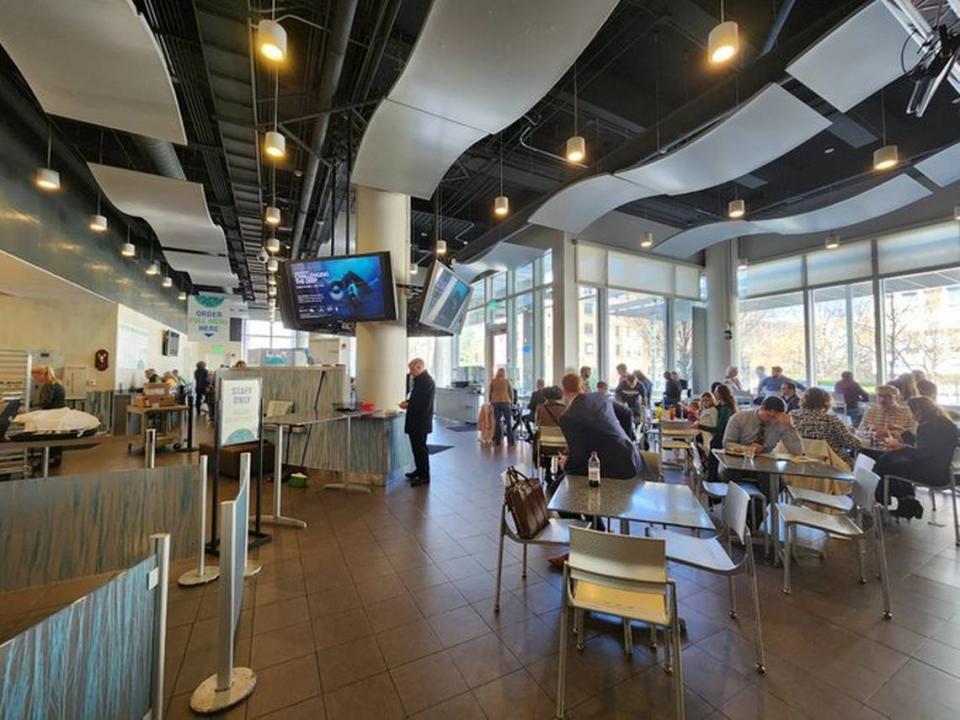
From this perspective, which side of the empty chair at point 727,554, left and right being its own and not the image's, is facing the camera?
left

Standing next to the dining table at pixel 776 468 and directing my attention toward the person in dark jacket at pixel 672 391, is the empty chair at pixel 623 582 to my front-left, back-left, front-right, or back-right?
back-left

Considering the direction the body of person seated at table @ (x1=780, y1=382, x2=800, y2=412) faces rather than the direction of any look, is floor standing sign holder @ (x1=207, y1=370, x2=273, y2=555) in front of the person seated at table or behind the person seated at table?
in front

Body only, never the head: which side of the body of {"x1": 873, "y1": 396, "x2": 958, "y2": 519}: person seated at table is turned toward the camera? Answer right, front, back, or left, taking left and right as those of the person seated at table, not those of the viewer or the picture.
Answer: left

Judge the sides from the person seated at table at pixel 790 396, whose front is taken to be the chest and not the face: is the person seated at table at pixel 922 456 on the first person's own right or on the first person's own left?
on the first person's own left

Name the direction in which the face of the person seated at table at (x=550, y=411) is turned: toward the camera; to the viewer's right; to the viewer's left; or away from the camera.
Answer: away from the camera

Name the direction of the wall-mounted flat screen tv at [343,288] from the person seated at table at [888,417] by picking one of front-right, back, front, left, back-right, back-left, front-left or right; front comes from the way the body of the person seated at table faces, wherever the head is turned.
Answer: front-right

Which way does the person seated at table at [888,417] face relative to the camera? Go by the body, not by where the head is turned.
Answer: toward the camera

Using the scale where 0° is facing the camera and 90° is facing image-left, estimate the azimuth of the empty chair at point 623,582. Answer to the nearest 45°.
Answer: approximately 180°

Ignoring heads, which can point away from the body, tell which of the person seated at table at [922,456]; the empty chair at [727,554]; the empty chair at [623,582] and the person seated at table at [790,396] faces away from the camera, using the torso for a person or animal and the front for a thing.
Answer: the empty chair at [623,582]

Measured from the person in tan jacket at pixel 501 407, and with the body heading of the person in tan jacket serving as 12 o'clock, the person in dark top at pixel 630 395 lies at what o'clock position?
The person in dark top is roughly at 4 o'clock from the person in tan jacket.

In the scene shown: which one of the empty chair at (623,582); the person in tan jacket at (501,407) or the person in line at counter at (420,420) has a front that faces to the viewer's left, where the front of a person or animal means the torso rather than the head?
the person in line at counter at (420,420)

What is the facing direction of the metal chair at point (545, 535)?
to the viewer's right

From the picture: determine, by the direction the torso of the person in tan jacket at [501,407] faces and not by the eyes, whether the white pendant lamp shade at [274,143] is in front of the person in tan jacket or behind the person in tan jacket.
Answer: behind

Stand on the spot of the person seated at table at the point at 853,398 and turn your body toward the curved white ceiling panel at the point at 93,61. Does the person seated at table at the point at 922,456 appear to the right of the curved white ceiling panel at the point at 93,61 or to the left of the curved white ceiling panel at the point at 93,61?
left

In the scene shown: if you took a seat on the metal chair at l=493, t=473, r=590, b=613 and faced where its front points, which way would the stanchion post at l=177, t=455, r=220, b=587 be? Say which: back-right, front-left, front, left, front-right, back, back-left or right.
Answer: back
